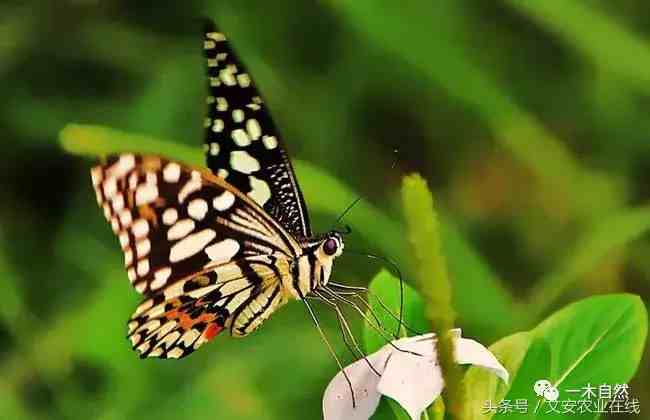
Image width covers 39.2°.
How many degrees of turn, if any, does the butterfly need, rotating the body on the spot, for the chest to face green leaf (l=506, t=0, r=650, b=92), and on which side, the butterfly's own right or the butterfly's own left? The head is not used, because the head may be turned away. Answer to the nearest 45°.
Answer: approximately 45° to the butterfly's own left

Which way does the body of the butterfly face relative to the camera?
to the viewer's right
